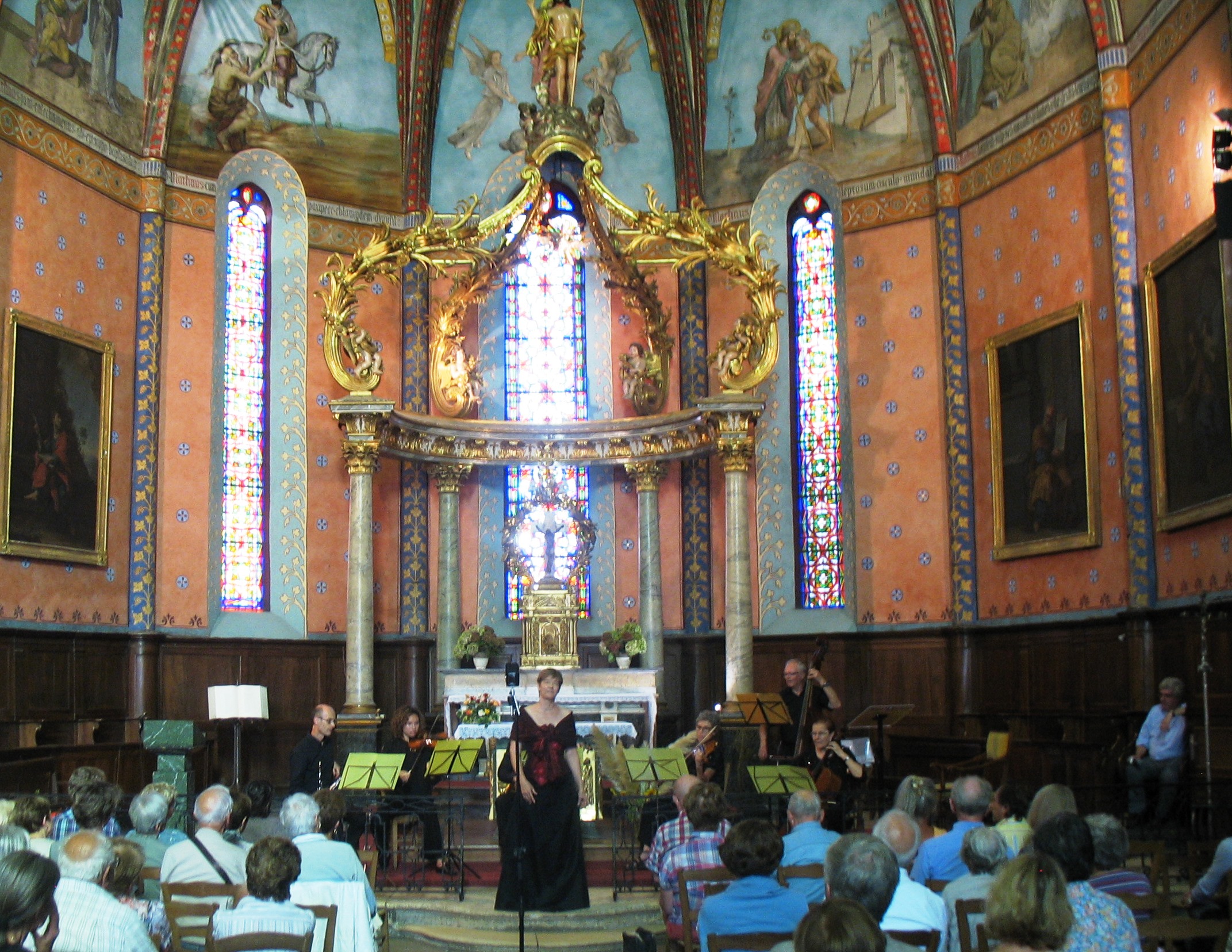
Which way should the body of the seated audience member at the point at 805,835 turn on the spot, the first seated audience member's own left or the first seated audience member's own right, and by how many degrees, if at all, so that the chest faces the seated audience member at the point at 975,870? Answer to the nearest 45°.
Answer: approximately 135° to the first seated audience member's own right

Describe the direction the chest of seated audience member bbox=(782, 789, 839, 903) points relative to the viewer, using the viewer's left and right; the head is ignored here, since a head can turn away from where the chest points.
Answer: facing away from the viewer

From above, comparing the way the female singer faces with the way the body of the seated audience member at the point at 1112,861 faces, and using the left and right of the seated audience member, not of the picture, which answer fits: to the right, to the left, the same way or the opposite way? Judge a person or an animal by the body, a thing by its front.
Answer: the opposite way

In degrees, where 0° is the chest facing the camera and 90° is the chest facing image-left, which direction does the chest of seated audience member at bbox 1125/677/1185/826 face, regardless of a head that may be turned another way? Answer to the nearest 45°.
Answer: approximately 45°

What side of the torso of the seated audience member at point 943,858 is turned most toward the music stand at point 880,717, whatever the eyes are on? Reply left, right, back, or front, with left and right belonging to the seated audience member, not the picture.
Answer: front

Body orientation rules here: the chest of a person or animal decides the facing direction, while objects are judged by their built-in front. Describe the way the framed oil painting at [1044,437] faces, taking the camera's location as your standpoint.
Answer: facing the viewer and to the left of the viewer

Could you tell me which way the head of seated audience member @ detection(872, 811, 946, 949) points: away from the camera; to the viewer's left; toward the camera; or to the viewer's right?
away from the camera

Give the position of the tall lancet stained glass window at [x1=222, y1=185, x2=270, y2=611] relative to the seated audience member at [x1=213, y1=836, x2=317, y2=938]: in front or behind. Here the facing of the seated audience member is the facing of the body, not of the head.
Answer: in front

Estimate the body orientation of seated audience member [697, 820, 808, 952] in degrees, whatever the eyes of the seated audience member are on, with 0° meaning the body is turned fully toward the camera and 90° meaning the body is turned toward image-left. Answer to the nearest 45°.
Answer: approximately 180°

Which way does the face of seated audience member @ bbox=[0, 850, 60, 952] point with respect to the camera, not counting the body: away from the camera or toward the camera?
away from the camera

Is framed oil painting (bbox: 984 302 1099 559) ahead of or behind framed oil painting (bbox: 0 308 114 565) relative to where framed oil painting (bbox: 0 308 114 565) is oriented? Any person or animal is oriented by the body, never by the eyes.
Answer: ahead

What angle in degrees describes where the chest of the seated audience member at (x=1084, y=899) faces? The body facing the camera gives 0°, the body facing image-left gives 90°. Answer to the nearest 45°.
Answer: approximately 135°

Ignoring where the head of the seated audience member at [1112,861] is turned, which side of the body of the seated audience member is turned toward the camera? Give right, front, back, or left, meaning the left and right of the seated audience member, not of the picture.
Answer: back

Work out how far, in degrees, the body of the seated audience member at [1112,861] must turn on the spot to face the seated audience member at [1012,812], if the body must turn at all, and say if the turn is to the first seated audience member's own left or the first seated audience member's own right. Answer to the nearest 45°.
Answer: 0° — they already face them

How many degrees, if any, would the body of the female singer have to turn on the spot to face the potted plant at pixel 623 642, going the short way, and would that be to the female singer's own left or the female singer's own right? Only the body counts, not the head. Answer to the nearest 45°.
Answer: approximately 180°

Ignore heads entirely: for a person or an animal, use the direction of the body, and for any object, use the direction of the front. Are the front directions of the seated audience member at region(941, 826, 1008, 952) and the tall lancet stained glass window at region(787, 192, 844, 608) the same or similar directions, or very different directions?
very different directions

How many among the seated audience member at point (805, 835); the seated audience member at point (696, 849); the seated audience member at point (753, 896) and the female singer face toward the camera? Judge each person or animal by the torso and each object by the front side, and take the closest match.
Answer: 1

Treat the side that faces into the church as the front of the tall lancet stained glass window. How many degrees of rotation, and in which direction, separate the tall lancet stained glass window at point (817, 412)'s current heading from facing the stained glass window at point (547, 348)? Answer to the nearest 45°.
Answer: approximately 90° to its right
